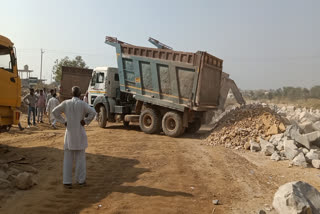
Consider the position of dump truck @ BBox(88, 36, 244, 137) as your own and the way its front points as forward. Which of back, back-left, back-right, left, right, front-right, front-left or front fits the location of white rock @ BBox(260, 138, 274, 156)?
back

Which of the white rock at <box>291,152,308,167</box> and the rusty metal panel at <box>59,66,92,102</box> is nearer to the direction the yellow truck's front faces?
the white rock

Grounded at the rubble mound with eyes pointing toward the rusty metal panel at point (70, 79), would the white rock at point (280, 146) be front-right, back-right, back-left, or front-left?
back-left

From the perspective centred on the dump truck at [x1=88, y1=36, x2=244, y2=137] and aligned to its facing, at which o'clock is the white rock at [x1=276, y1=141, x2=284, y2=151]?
The white rock is roughly at 6 o'clock from the dump truck.

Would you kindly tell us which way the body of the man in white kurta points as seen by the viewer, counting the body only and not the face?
away from the camera

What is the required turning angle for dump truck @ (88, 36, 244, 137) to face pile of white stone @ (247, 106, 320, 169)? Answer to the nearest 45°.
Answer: approximately 180°

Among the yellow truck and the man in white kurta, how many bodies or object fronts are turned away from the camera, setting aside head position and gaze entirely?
1

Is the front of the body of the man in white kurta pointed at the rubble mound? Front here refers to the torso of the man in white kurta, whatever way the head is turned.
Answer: no

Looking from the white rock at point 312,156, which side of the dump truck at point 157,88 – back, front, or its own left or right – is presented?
back

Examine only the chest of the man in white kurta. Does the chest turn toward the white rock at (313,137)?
no

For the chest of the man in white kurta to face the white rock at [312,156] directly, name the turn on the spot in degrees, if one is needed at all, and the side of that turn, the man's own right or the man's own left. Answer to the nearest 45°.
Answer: approximately 90° to the man's own right

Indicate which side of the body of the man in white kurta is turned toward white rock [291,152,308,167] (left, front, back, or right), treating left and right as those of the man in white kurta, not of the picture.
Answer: right

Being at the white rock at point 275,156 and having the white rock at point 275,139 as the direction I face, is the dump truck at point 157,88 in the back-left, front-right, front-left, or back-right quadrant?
front-left

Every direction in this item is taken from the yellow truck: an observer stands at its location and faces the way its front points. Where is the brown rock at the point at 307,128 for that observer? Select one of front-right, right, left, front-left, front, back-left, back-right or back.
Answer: front

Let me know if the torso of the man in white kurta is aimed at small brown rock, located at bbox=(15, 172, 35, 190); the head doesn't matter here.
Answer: no

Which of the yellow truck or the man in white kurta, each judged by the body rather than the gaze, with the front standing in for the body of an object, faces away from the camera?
the man in white kurta

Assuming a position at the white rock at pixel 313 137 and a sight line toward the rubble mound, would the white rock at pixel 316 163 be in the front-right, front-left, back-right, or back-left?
back-left
